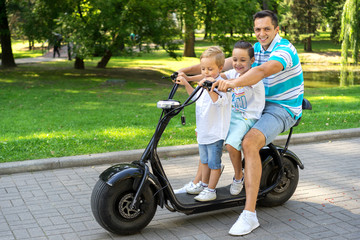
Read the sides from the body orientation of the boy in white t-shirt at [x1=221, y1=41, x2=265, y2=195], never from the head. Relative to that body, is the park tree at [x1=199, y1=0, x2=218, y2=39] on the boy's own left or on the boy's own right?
on the boy's own right

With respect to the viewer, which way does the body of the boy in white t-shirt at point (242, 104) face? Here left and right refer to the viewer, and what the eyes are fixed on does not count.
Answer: facing the viewer and to the left of the viewer

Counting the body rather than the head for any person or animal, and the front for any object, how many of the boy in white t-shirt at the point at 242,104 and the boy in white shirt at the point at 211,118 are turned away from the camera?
0

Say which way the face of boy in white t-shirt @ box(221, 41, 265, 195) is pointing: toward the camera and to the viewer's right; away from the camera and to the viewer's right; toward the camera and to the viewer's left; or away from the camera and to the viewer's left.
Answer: toward the camera and to the viewer's left

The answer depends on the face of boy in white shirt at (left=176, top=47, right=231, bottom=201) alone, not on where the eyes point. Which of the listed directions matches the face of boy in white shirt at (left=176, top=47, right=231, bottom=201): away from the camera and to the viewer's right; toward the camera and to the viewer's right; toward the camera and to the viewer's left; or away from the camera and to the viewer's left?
toward the camera and to the viewer's left

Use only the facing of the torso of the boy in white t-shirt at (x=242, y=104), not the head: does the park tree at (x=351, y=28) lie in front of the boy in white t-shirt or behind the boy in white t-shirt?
behind

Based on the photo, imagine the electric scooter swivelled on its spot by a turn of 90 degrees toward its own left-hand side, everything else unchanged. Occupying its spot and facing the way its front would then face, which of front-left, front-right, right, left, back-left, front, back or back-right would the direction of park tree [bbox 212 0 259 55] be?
back-left

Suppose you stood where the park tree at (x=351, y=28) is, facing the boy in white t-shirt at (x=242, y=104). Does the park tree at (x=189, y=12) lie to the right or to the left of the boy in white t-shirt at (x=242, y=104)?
right

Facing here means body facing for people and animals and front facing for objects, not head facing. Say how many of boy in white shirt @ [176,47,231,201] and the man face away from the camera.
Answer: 0

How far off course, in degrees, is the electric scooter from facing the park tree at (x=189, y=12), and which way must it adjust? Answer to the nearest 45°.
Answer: approximately 135° to its right

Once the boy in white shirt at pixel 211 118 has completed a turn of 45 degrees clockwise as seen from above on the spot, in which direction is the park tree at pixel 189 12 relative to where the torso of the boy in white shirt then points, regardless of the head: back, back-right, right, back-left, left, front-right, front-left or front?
right
